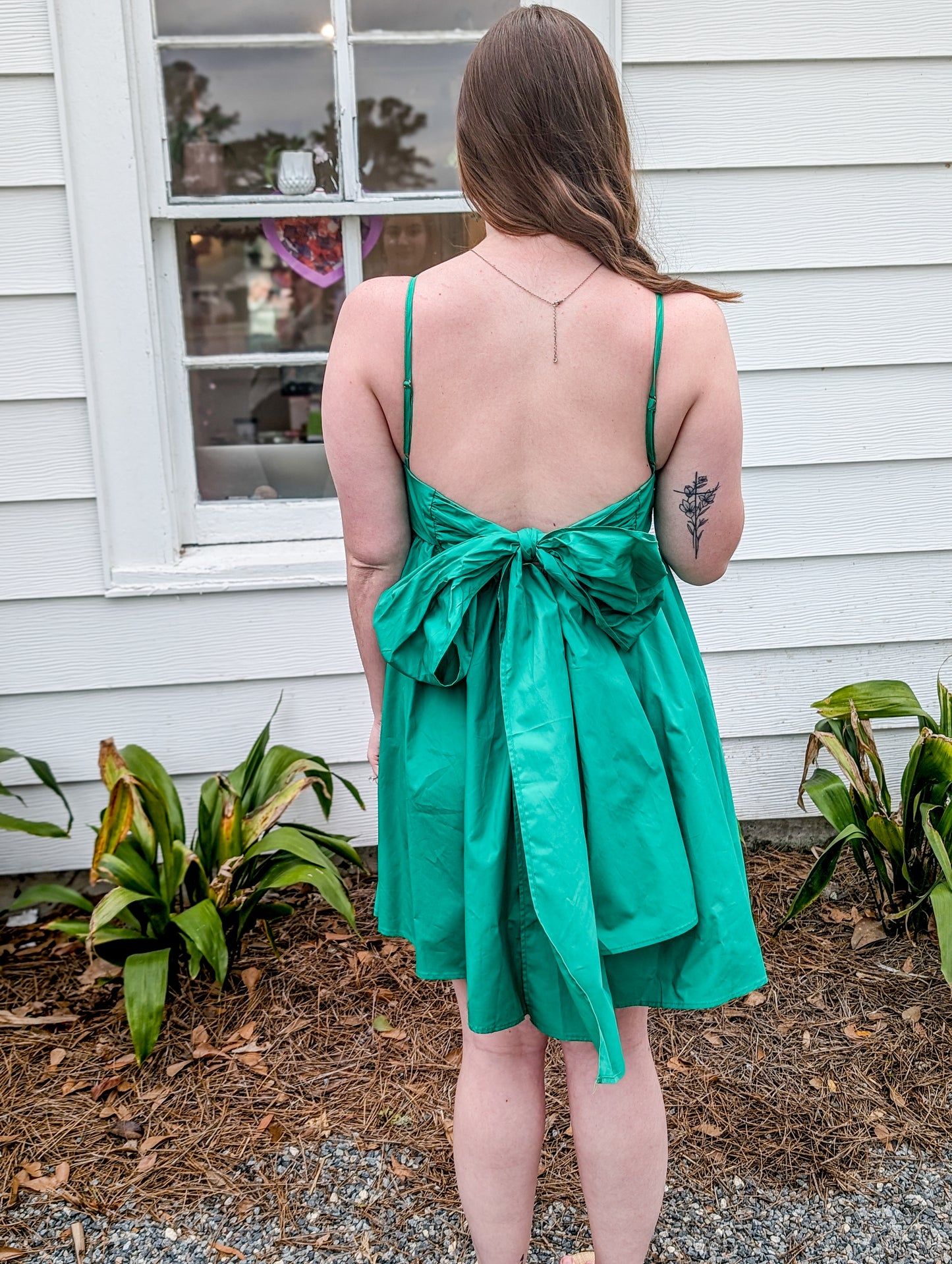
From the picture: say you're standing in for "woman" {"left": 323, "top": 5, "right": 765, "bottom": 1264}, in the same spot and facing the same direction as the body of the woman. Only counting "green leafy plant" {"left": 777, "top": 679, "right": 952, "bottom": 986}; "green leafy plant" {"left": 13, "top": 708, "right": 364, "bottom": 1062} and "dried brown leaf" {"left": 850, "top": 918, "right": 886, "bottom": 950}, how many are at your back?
0

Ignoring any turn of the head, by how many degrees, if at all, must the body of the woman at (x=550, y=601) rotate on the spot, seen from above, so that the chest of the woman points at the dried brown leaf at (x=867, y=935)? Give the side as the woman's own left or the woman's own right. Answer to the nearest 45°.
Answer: approximately 45° to the woman's own right

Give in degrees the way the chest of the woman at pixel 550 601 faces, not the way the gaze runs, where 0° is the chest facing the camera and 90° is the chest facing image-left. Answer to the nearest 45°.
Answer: approximately 180°

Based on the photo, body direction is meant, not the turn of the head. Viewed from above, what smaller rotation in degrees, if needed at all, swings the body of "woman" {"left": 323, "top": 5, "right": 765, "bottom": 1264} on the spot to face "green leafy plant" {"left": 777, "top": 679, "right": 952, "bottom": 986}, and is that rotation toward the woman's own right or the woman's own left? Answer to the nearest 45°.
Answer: approximately 45° to the woman's own right

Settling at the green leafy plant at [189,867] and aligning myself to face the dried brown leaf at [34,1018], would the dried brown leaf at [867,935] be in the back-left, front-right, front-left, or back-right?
back-left

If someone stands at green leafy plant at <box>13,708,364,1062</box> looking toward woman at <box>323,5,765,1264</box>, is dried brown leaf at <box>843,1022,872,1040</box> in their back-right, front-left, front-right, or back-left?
front-left

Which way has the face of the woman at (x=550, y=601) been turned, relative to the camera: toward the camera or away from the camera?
away from the camera

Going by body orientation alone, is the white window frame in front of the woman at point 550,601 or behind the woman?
in front

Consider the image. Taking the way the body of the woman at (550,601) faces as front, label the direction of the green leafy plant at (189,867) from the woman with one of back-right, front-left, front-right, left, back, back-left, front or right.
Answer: front-left
